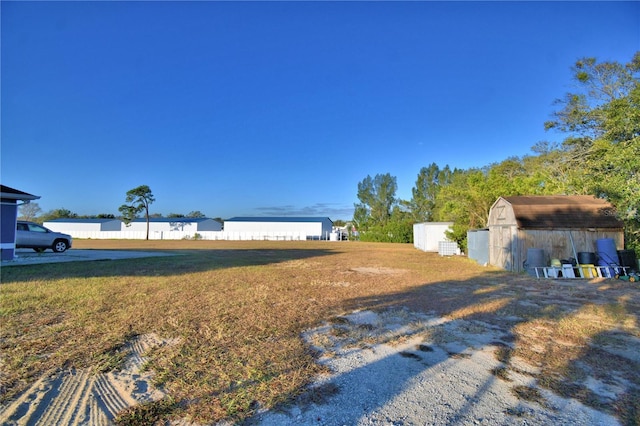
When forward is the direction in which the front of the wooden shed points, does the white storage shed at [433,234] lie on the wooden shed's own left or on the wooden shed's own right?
on the wooden shed's own right

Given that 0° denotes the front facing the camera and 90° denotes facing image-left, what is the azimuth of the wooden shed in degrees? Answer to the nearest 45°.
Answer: approximately 45°
